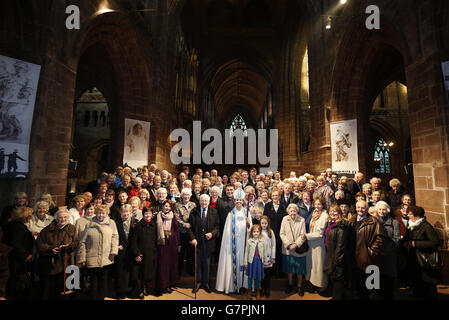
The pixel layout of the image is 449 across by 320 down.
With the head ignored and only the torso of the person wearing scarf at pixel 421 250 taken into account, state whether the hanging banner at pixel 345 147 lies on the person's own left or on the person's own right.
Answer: on the person's own right

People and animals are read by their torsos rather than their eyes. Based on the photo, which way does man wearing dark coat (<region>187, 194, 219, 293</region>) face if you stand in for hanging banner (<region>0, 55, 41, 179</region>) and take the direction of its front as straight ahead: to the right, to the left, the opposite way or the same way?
to the right

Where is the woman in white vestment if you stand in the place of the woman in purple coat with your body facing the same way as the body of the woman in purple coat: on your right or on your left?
on your left

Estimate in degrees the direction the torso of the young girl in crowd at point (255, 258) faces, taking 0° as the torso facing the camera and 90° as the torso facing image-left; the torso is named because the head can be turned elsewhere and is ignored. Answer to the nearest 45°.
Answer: approximately 0°
